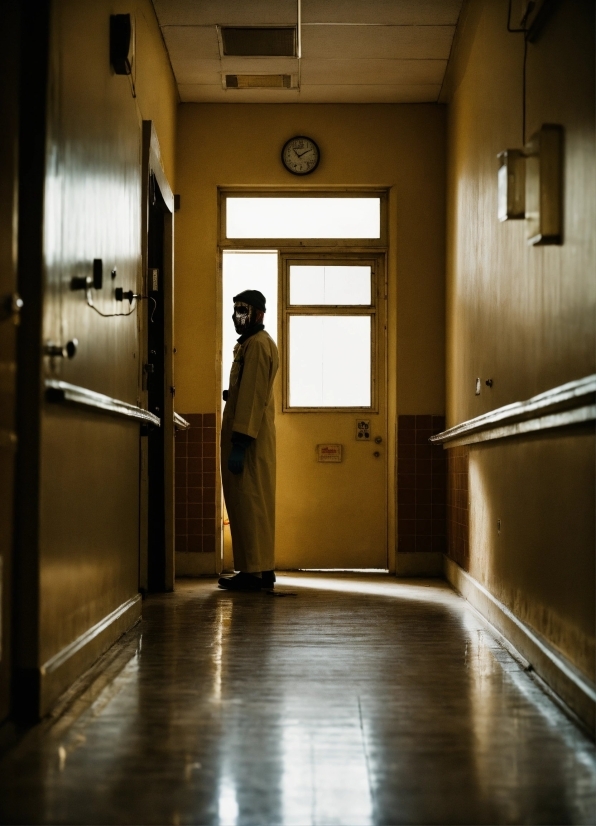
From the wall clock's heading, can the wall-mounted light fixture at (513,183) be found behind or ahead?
ahead

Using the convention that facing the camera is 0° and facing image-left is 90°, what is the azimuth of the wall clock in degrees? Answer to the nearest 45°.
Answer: approximately 0°

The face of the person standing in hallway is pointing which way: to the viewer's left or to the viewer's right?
to the viewer's left
